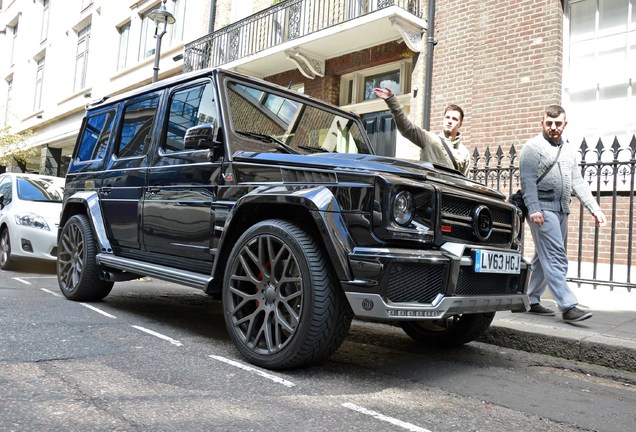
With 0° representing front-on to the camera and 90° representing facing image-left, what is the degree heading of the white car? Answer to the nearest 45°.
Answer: approximately 315°

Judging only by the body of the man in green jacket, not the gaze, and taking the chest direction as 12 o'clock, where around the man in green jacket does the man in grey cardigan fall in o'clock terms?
The man in grey cardigan is roughly at 10 o'clock from the man in green jacket.

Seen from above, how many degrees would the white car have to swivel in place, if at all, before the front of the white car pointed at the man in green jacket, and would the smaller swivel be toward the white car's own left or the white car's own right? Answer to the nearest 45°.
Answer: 0° — it already faces them

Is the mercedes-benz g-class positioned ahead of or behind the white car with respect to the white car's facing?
ahead

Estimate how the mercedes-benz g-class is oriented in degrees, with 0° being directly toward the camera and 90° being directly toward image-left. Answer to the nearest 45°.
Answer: approximately 315°

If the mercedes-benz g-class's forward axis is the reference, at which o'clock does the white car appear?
The white car is roughly at 6 o'clock from the mercedes-benz g-class.

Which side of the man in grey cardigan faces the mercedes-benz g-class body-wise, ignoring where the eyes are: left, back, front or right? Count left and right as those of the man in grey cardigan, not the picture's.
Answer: right
